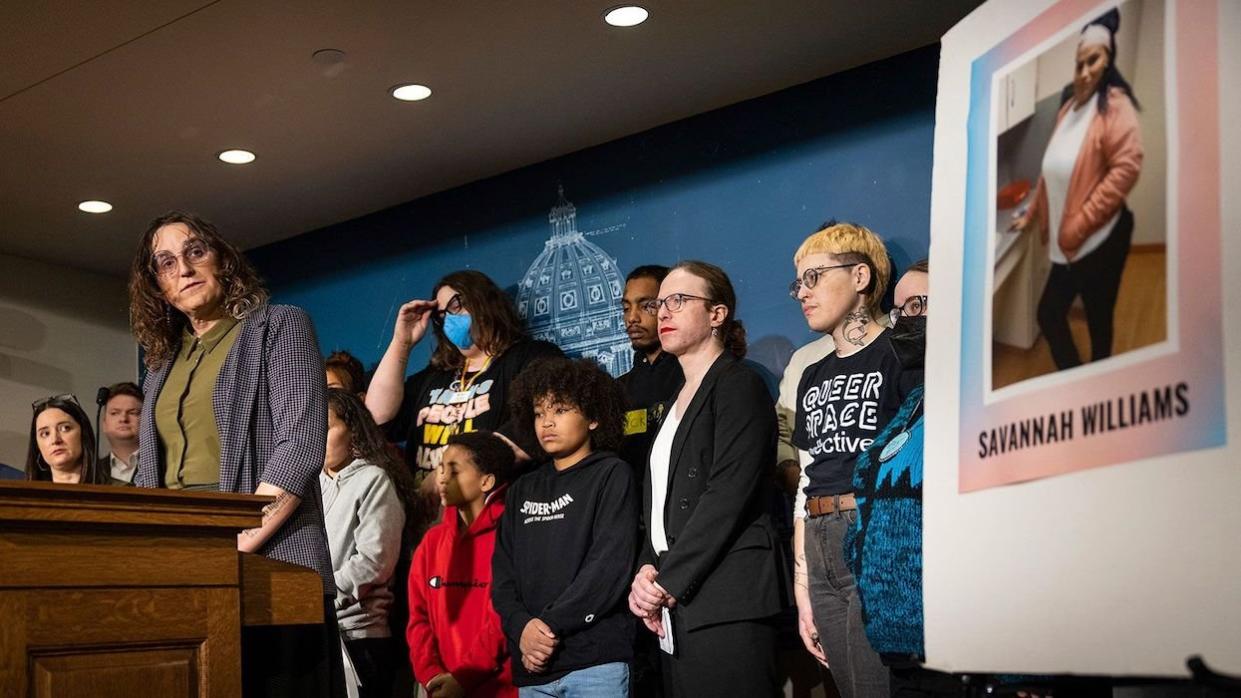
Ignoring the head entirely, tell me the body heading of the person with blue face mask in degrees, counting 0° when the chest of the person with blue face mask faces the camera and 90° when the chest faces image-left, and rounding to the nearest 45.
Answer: approximately 45°

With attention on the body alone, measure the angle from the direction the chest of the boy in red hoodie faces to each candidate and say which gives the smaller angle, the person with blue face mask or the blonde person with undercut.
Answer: the blonde person with undercut

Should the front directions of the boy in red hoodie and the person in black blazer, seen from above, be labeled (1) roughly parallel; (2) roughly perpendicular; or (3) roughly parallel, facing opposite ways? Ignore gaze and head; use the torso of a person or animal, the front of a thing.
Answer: roughly parallel

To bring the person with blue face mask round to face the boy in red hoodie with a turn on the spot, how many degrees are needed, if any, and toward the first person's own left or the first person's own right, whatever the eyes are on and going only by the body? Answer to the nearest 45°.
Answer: approximately 45° to the first person's own left

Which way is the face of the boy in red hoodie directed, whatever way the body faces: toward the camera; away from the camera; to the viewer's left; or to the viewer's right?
to the viewer's left

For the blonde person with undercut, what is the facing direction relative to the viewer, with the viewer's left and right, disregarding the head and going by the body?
facing the viewer and to the left of the viewer

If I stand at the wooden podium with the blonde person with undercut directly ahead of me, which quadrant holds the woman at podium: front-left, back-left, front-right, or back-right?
front-left

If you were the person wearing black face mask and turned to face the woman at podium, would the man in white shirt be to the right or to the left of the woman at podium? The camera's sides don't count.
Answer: right

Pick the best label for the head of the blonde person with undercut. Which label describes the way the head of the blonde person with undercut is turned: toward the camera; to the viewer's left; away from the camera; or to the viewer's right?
to the viewer's left
